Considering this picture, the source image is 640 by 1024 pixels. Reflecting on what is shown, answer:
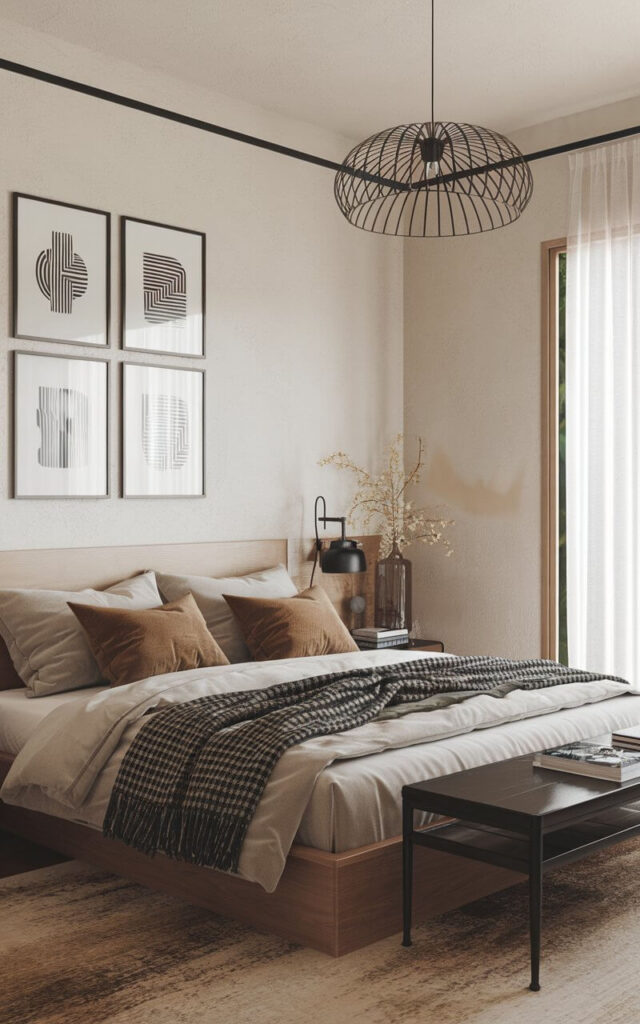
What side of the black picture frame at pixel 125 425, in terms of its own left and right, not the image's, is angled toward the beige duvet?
front

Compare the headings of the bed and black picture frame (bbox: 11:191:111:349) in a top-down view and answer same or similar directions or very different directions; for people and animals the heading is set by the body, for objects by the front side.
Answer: same or similar directions

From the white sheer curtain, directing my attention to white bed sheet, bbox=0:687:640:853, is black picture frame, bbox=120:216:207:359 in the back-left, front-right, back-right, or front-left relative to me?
front-right

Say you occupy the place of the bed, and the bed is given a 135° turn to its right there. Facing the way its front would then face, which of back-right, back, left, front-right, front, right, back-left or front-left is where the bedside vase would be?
right

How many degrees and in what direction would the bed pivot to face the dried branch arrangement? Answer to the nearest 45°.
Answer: approximately 135° to its left

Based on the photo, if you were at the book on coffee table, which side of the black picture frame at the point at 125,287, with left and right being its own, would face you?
front

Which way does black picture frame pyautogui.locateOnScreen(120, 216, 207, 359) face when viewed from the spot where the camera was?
facing the viewer and to the right of the viewer

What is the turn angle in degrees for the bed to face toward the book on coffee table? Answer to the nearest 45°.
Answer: approximately 45° to its left

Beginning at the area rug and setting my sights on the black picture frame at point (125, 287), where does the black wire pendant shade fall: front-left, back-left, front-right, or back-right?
front-right

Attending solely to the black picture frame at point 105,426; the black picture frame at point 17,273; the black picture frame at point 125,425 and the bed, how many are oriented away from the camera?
0

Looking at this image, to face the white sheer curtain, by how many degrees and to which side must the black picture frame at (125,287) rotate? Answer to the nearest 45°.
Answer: approximately 45° to its left

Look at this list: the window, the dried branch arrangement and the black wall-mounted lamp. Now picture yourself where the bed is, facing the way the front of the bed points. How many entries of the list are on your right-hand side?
0

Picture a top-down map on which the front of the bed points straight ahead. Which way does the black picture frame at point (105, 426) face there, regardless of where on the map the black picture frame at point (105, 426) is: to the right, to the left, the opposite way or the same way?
the same way

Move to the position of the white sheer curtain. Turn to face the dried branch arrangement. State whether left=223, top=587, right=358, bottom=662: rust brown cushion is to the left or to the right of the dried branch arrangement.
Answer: left
